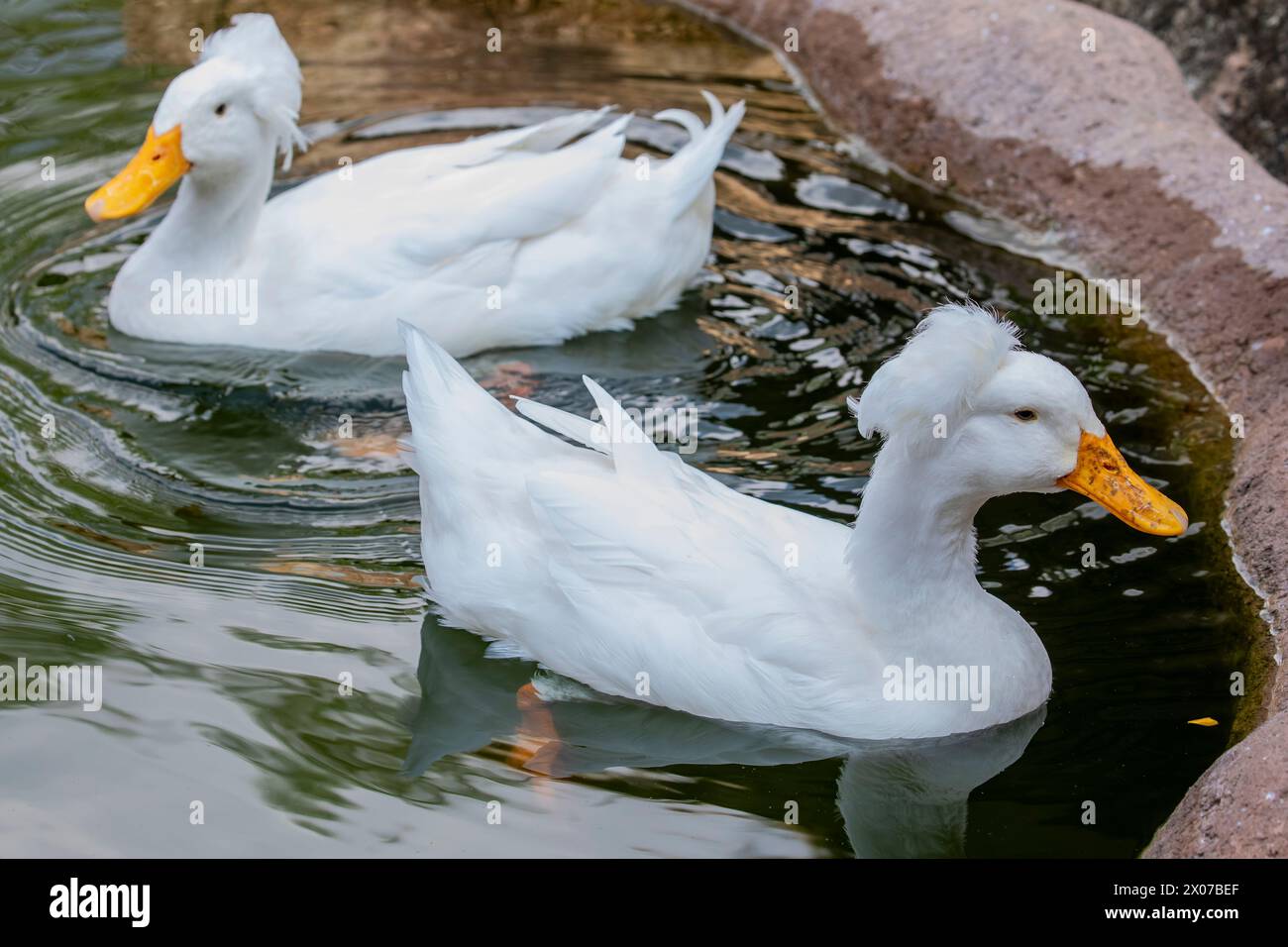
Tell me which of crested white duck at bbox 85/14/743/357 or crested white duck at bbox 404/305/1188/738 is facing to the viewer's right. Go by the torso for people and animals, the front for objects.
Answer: crested white duck at bbox 404/305/1188/738

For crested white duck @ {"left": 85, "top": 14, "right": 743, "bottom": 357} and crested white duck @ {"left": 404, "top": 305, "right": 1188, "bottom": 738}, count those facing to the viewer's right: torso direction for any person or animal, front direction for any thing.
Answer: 1

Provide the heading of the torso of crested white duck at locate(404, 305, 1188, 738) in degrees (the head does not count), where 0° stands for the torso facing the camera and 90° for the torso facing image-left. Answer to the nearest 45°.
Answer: approximately 270°

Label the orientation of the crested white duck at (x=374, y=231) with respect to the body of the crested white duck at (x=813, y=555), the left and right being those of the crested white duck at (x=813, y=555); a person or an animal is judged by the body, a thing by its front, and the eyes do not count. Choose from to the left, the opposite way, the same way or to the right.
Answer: the opposite way

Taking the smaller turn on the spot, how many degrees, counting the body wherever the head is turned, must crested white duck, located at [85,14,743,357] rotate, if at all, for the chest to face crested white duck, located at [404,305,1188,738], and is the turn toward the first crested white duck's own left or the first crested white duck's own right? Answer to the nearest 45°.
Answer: approximately 135° to the first crested white duck's own left

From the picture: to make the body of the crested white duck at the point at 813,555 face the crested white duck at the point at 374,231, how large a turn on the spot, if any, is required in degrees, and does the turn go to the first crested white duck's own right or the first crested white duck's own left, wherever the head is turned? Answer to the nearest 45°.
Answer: approximately 135° to the first crested white duck's own left

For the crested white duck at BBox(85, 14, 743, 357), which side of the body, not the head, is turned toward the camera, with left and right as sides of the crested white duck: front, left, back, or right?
left
